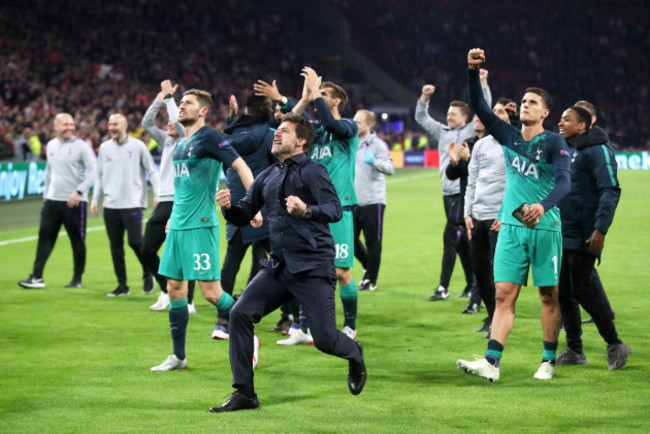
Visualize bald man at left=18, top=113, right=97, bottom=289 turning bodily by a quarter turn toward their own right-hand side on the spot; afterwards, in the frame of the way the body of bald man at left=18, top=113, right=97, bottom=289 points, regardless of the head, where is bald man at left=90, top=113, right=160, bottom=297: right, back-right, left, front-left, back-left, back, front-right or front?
back

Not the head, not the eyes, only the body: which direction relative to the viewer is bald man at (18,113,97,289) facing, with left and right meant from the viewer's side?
facing the viewer and to the left of the viewer
